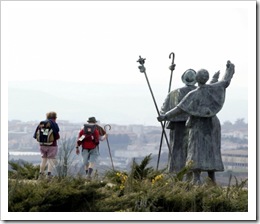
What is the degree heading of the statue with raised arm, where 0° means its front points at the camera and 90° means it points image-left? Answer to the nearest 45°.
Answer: approximately 180°
